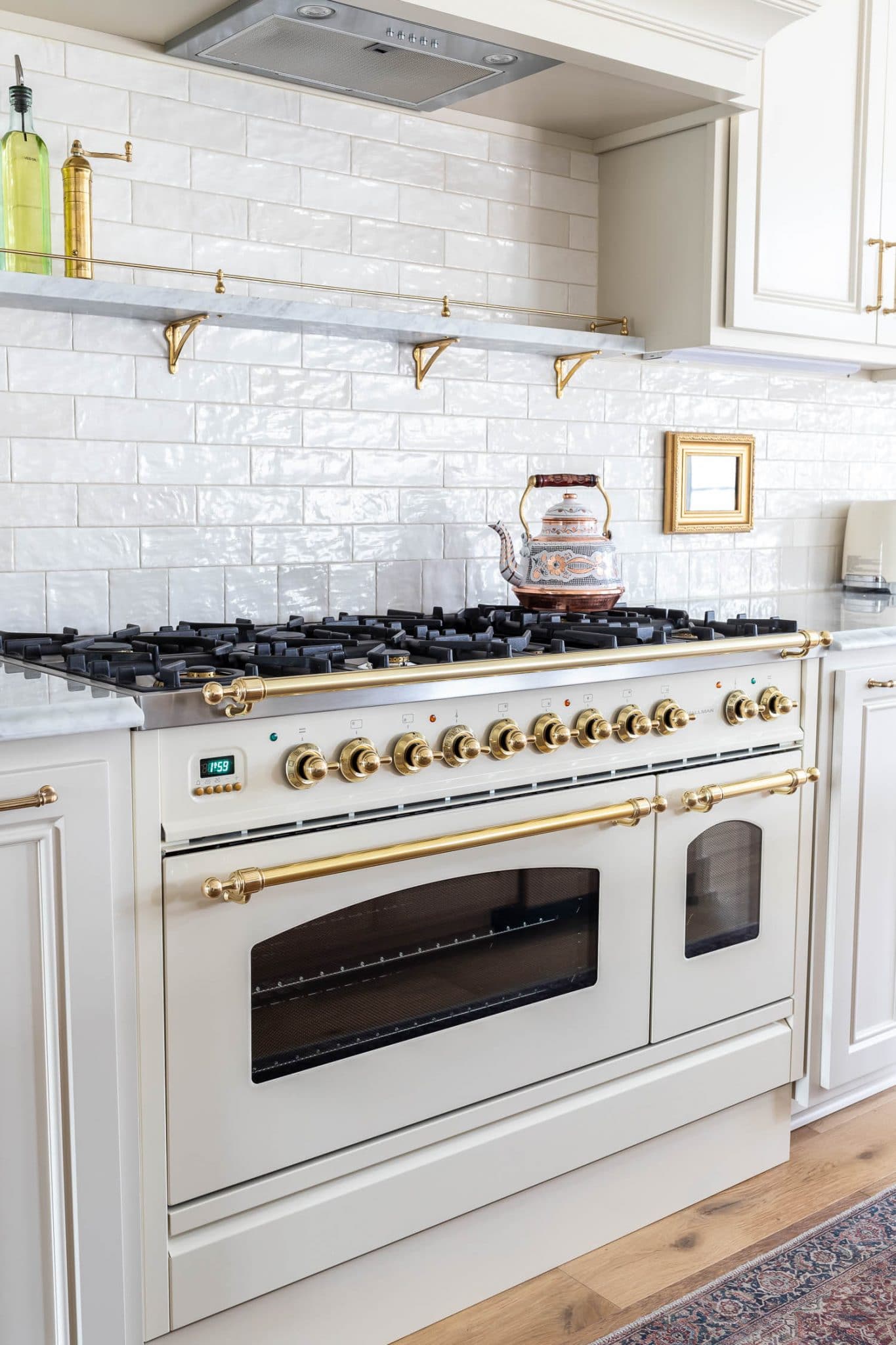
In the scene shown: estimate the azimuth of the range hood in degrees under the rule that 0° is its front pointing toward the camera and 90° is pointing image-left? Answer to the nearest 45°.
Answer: approximately 315°

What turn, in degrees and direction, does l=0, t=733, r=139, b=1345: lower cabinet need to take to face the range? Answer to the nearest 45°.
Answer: approximately 90° to its left

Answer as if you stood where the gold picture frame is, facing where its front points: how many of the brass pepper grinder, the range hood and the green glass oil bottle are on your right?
3

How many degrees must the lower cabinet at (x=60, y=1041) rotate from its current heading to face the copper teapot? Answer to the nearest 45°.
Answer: approximately 90° to its left

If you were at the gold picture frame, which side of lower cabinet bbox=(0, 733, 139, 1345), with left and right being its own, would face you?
left

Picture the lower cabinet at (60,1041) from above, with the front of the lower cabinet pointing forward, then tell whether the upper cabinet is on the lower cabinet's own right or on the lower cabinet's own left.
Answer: on the lower cabinet's own left

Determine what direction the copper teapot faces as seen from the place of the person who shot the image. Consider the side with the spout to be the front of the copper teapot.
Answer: facing to the left of the viewer
